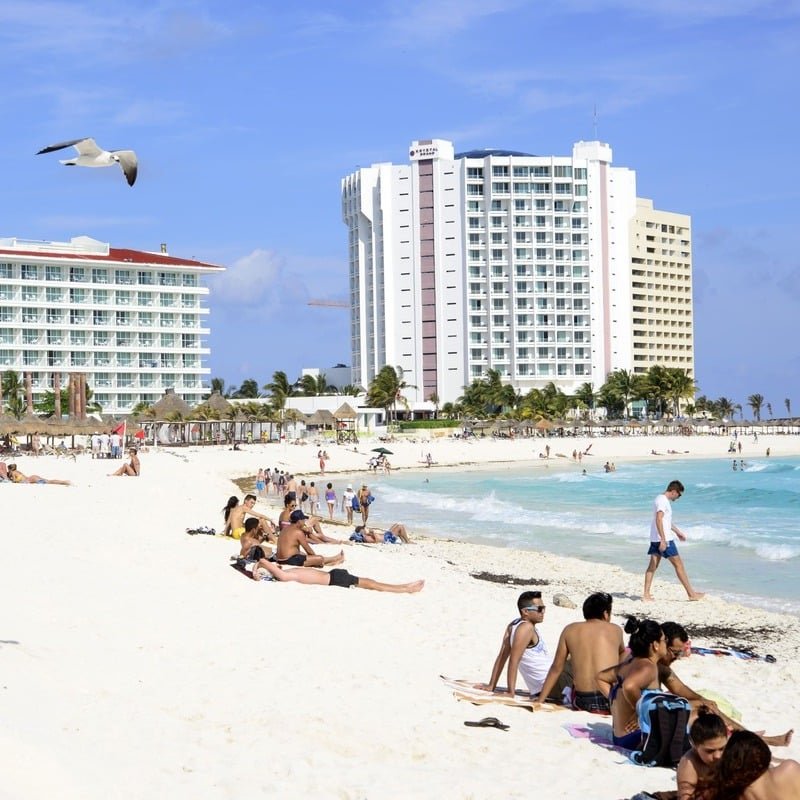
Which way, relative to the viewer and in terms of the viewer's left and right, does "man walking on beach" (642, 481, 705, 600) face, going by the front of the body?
facing to the right of the viewer

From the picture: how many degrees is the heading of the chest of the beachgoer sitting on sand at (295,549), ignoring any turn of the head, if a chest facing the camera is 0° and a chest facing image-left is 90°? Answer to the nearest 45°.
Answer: approximately 270°

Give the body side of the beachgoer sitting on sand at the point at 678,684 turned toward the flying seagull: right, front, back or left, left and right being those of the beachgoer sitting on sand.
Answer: back

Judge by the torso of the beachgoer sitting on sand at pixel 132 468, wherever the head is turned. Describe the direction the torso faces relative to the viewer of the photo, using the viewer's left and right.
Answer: facing to the left of the viewer

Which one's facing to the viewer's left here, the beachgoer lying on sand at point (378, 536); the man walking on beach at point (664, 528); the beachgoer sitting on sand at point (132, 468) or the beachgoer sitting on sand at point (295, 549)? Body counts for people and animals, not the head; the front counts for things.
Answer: the beachgoer sitting on sand at point (132, 468)

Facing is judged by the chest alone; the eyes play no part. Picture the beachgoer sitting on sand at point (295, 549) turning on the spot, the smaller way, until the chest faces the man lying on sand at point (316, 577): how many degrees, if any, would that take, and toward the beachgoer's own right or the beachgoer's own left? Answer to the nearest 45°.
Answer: approximately 90° to the beachgoer's own right
